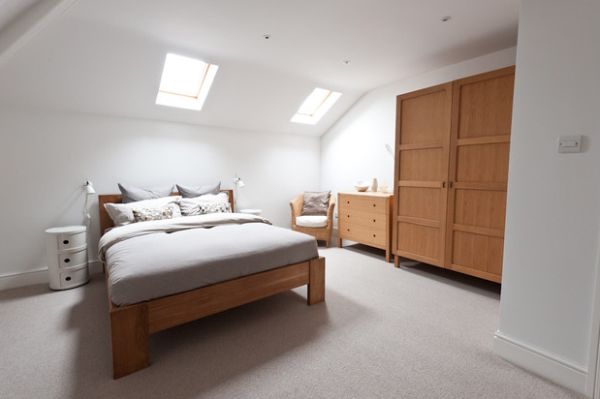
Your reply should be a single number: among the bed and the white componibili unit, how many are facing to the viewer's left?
0

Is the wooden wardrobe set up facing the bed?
yes

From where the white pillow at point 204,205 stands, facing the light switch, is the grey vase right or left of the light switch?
left

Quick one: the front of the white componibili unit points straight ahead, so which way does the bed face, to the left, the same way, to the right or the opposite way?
the same way

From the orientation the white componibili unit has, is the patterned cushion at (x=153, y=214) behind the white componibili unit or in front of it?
in front

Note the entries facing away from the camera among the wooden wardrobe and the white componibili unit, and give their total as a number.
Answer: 0

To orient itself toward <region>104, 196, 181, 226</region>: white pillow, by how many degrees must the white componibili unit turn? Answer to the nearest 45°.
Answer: approximately 45° to its left

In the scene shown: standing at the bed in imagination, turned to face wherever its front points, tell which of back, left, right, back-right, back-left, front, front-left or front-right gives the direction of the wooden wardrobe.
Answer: front-left

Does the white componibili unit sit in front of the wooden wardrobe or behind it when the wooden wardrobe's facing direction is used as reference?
in front

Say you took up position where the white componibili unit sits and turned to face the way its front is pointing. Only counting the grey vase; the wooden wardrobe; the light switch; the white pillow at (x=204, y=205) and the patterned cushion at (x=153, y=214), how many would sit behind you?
0

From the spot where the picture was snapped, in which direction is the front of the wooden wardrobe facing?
facing the viewer and to the left of the viewer

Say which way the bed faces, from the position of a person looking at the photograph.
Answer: facing the viewer and to the right of the viewer

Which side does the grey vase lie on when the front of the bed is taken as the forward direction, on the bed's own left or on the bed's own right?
on the bed's own left

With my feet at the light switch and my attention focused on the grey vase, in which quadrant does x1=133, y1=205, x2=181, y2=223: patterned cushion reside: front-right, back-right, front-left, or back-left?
front-left

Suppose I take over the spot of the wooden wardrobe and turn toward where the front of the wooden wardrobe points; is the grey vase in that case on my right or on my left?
on my right

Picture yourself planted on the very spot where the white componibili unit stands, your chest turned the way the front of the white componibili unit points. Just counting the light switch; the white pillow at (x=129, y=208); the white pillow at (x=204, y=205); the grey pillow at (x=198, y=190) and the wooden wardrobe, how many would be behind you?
0

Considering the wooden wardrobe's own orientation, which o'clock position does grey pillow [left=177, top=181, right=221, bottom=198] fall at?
The grey pillow is roughly at 1 o'clock from the wooden wardrobe.
